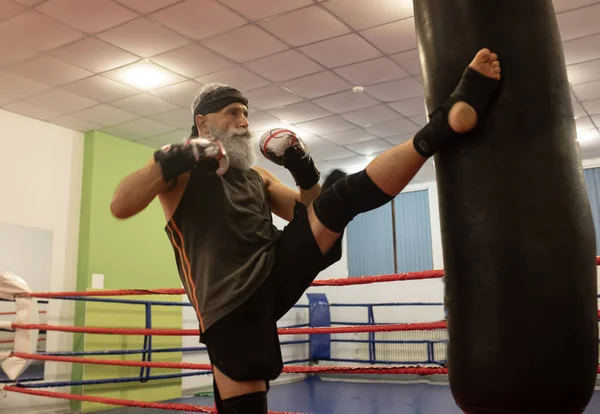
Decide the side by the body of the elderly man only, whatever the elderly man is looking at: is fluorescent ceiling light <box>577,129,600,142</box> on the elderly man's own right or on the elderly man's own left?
on the elderly man's own left

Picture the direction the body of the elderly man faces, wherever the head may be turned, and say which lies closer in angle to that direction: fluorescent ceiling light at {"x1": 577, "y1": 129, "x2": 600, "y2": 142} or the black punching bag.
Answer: the black punching bag

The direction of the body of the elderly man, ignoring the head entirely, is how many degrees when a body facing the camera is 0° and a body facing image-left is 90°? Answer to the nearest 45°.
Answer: approximately 315°

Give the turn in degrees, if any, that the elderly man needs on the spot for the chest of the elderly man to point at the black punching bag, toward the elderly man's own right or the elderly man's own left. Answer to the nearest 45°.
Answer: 0° — they already face it
